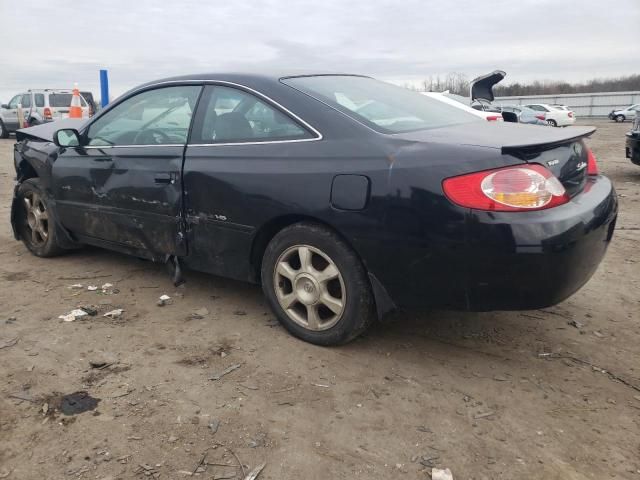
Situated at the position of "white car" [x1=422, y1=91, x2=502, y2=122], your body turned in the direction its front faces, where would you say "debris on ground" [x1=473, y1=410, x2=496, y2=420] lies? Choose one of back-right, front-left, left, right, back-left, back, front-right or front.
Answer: back-left

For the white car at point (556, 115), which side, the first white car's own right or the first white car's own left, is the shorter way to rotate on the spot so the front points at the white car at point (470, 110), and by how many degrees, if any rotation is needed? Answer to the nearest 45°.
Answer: approximately 135° to the first white car's own left

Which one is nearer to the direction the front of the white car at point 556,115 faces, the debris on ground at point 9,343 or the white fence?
the white fence

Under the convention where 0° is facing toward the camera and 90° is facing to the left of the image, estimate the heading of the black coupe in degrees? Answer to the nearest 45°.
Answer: approximately 135°

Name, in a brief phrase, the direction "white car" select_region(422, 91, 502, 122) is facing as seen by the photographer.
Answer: facing away from the viewer and to the left of the viewer

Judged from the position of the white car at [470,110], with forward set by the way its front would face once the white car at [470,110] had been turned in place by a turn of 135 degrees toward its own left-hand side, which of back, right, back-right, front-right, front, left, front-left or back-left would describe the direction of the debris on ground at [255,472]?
front

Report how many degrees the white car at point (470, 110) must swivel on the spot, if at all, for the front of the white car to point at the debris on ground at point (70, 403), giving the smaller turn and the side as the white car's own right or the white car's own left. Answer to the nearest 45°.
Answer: approximately 135° to the white car's own left
